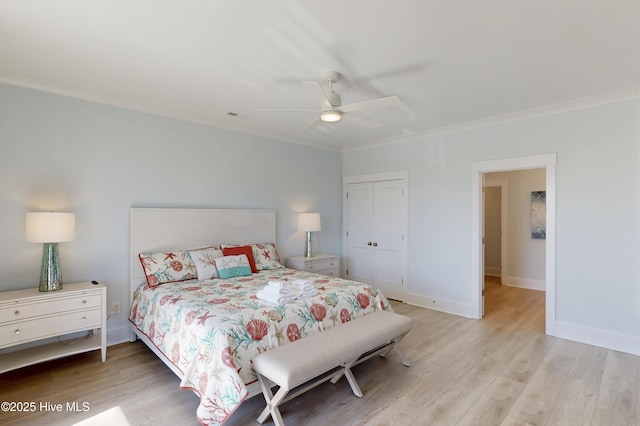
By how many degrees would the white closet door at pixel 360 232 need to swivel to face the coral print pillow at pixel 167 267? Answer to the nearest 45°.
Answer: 0° — it already faces it

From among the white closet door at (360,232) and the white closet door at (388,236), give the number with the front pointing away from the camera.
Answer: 0

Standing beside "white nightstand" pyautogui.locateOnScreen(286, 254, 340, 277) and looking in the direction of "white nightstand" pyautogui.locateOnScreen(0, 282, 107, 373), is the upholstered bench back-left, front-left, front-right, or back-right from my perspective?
front-left

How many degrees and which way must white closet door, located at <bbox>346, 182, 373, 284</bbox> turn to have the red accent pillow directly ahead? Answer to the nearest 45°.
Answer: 0° — it already faces it

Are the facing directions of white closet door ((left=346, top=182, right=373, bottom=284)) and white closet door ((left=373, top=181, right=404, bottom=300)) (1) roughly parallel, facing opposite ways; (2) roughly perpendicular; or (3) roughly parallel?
roughly parallel

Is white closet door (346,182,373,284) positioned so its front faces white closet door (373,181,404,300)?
no

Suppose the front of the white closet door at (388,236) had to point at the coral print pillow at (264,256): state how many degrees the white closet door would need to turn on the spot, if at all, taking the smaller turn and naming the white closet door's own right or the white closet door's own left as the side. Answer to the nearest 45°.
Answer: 0° — it already faces it

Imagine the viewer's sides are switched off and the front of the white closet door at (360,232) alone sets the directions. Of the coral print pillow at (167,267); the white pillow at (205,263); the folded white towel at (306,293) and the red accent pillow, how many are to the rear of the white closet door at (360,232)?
0

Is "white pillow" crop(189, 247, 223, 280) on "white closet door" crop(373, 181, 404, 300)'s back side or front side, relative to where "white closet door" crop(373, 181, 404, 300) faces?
on the front side

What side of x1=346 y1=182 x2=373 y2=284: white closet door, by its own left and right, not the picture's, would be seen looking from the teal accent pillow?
front

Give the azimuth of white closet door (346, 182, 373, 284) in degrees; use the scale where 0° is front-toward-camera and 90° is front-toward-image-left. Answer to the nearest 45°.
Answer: approximately 45°

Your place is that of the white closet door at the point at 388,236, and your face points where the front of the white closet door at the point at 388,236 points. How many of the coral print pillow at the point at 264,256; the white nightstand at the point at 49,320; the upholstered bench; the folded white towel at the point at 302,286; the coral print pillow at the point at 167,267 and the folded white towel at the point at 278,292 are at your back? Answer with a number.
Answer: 0

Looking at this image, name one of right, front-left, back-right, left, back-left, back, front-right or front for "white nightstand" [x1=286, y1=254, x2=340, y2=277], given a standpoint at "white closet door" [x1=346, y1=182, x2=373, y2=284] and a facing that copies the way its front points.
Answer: front

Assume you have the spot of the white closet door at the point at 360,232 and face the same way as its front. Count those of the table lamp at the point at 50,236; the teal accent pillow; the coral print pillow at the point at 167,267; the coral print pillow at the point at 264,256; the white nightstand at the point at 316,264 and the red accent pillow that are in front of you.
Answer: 6

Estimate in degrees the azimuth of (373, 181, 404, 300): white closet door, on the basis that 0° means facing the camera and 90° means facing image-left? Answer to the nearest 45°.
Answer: approximately 45°

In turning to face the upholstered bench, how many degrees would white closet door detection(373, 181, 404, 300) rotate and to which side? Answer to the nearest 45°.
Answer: approximately 45° to its left

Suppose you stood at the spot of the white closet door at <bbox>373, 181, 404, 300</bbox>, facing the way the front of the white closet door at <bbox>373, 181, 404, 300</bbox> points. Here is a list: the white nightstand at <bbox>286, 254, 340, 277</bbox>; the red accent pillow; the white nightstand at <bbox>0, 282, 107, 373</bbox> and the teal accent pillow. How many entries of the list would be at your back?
0
